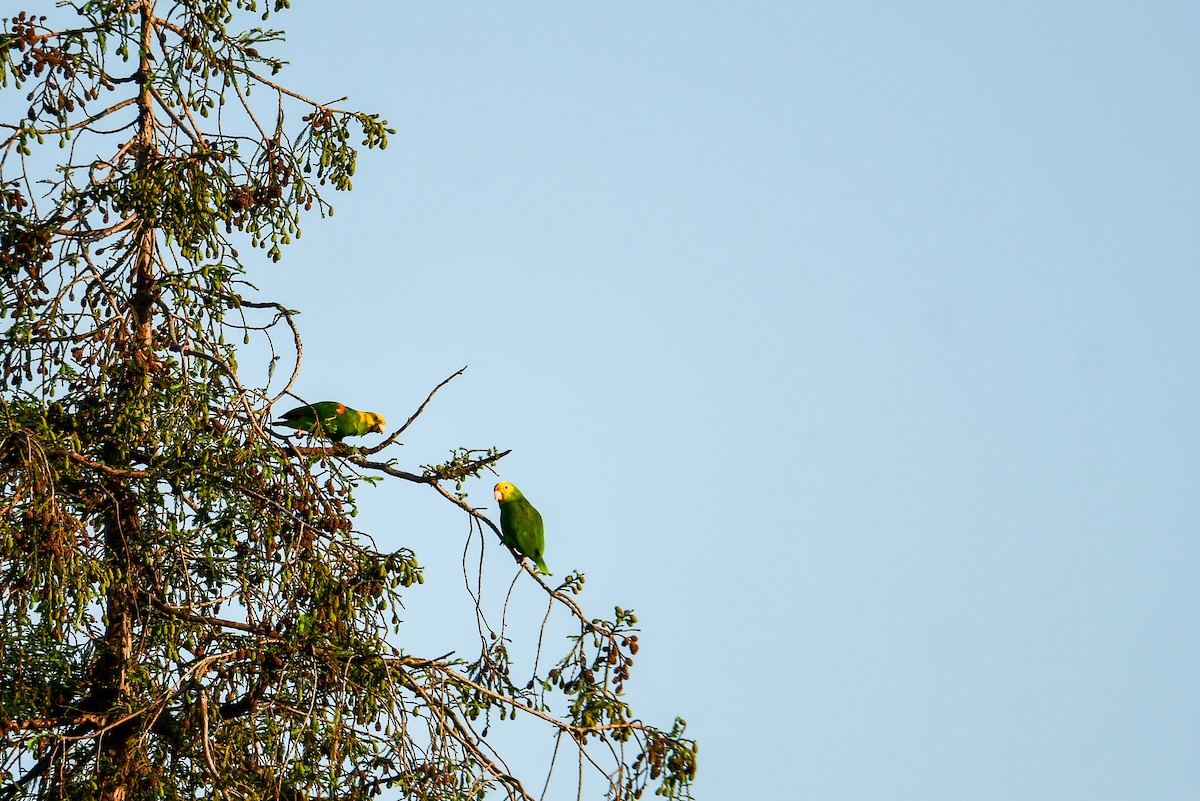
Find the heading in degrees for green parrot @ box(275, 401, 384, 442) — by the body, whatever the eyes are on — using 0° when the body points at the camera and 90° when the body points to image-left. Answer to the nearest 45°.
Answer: approximately 270°

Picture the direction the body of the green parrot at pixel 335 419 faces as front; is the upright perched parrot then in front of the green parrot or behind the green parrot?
in front

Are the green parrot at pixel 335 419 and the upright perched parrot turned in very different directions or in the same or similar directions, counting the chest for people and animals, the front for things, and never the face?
very different directions
